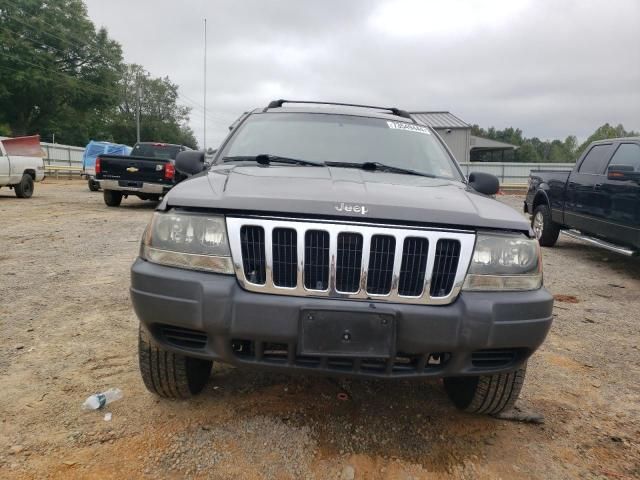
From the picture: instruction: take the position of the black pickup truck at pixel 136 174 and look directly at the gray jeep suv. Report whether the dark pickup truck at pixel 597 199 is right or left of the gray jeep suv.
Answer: left

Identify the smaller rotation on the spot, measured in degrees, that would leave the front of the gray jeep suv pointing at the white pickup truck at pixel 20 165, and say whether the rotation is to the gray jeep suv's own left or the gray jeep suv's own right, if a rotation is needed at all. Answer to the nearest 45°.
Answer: approximately 135° to the gray jeep suv's own right

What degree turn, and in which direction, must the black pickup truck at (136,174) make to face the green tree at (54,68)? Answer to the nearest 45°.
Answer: approximately 45° to its left

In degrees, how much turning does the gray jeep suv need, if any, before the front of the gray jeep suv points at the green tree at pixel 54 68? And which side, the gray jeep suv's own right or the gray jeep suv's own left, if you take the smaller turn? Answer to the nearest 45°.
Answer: approximately 135° to the gray jeep suv's own right

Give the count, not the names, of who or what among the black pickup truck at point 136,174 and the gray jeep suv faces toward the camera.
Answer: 1

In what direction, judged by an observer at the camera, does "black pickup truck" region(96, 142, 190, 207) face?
facing away from the viewer and to the right of the viewer

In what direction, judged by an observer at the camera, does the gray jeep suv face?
facing the viewer

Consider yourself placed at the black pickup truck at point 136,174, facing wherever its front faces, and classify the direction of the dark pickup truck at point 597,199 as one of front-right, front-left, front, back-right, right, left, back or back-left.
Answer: right

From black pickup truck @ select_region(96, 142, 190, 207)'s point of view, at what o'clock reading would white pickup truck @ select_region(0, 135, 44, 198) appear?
The white pickup truck is roughly at 9 o'clock from the black pickup truck.

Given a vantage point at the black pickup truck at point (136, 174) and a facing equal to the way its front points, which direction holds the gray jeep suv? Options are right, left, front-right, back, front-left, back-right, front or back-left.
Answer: back-right

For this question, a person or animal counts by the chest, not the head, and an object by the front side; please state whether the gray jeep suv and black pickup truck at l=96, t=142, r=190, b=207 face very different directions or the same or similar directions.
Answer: very different directions

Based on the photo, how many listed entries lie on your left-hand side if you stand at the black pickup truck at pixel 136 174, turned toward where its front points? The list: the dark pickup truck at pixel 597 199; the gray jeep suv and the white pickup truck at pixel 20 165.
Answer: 1

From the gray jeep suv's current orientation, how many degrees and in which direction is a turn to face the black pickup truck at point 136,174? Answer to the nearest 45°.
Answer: approximately 135° to its right
